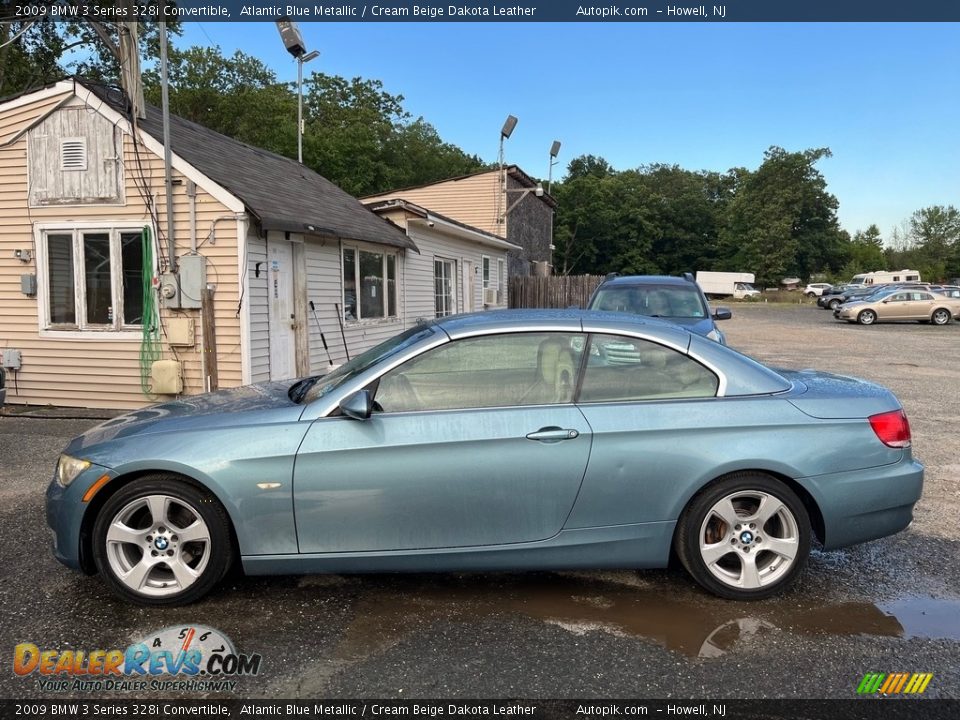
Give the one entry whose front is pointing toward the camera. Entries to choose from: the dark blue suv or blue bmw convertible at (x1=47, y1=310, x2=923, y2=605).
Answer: the dark blue suv

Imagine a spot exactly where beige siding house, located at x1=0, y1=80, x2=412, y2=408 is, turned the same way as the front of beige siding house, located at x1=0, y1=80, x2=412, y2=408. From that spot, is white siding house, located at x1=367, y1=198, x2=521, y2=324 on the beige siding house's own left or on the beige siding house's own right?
on the beige siding house's own left

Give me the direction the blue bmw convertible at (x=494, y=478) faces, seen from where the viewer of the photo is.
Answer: facing to the left of the viewer

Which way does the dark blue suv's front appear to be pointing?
toward the camera

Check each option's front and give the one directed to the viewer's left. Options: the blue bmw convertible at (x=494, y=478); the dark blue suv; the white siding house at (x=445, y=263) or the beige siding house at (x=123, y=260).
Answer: the blue bmw convertible

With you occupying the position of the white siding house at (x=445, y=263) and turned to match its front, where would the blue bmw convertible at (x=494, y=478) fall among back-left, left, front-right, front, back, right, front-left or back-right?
front-right

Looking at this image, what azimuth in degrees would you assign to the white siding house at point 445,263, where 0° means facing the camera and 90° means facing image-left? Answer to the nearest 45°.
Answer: approximately 315°

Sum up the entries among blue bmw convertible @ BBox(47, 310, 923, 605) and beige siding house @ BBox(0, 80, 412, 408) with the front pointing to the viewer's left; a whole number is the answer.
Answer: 1

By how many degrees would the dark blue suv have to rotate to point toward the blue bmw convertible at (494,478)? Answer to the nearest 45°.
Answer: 0° — it already faces it

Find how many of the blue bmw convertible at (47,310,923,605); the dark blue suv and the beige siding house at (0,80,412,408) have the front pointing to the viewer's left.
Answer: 1

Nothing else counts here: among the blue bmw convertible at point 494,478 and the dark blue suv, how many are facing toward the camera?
1

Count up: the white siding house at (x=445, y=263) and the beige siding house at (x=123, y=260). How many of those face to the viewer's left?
0

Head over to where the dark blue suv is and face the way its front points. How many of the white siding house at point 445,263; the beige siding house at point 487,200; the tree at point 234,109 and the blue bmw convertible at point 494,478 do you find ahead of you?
1
